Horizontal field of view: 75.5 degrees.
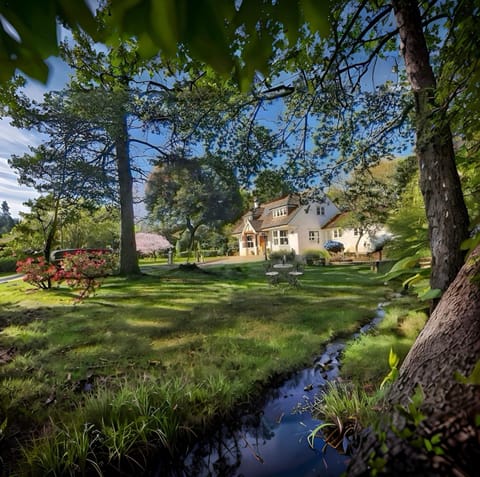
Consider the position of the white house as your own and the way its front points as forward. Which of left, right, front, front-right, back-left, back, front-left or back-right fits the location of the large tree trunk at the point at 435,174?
front-left

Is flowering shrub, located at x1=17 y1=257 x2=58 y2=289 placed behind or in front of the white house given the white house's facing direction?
in front

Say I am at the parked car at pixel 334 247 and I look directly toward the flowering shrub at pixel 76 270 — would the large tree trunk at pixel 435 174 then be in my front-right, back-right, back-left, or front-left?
front-left

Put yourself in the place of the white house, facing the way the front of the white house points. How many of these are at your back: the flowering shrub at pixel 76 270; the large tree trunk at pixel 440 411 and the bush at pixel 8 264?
0

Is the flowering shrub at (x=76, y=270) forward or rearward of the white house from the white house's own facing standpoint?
forward

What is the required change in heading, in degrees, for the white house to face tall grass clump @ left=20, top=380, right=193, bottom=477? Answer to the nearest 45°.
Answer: approximately 45° to its left

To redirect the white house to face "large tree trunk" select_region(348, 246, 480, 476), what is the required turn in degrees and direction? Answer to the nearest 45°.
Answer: approximately 45° to its left

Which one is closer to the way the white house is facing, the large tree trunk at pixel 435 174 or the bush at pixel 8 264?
the bush

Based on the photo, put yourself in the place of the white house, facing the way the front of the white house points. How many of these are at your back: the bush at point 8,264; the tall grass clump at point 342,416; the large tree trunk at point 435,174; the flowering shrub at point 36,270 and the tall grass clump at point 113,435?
0

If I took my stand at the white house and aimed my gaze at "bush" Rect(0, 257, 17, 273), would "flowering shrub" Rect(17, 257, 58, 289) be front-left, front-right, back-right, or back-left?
front-left

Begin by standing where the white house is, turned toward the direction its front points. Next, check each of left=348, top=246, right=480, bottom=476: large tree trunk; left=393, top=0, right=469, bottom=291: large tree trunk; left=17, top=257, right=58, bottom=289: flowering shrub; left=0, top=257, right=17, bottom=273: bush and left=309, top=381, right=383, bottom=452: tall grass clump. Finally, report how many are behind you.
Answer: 0

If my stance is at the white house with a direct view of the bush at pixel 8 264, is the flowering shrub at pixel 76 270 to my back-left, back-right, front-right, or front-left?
front-left

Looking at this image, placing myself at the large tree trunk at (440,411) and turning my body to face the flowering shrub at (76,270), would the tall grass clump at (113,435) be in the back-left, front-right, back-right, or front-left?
front-left

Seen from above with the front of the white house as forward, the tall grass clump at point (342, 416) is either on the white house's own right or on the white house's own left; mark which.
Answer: on the white house's own left
